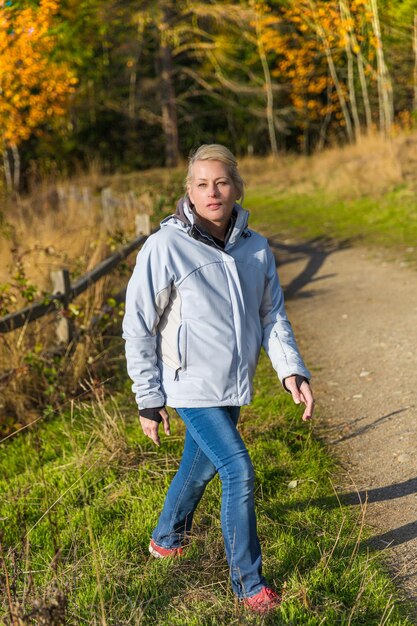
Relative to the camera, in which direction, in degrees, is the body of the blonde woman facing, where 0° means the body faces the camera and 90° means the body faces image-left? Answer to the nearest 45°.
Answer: approximately 315°

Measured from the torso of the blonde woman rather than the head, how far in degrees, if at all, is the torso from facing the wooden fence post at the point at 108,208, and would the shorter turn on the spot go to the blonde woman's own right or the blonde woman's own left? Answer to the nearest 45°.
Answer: approximately 135° to the blonde woman's own left
